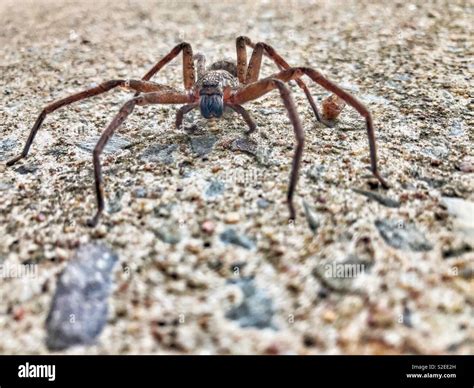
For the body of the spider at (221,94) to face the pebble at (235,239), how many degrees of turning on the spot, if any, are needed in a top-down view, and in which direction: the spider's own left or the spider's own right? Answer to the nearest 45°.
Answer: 0° — it already faces it

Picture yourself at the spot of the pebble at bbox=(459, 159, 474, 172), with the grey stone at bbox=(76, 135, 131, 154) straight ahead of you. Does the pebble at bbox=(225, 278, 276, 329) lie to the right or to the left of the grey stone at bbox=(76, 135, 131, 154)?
left

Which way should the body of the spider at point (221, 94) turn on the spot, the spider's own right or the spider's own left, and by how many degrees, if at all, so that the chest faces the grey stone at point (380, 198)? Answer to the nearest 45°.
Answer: approximately 45° to the spider's own left

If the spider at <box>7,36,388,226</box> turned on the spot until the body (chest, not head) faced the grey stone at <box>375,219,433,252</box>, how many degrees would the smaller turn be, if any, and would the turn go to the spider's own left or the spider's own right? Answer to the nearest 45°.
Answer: approximately 45° to the spider's own left

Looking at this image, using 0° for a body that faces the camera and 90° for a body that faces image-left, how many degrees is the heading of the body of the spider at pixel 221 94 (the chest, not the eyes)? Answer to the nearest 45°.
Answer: approximately 0°

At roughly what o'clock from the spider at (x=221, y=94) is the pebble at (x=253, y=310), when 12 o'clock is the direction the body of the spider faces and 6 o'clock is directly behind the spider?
The pebble is roughly at 12 o'clock from the spider.

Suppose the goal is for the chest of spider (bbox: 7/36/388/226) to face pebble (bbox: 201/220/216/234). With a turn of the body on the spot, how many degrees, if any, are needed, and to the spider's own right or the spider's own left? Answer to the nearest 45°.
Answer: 0° — it already faces it
